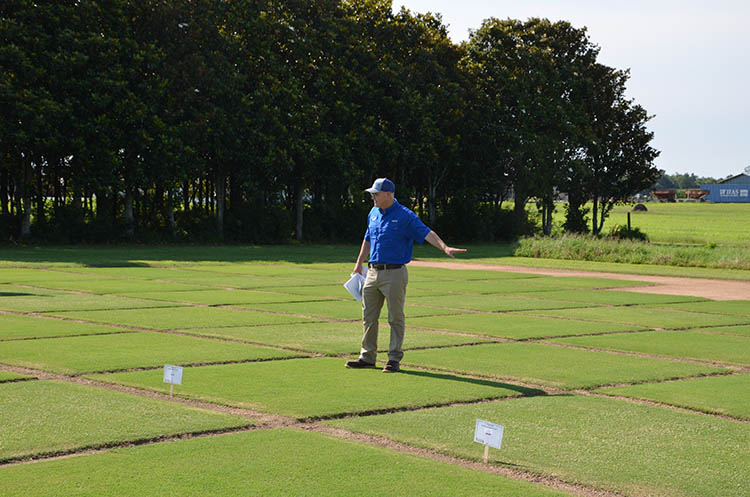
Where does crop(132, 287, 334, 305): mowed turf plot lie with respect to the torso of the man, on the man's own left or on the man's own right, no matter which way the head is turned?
on the man's own right

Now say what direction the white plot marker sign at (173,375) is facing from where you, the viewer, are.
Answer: facing the viewer

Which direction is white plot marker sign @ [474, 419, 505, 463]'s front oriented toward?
toward the camera

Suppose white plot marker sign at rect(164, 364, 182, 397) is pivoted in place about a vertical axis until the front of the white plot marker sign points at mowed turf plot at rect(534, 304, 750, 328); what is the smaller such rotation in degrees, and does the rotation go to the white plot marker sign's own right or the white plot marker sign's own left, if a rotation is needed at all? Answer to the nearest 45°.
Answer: approximately 135° to the white plot marker sign's own left

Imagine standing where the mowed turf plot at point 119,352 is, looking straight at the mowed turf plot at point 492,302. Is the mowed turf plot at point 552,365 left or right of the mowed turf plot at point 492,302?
right

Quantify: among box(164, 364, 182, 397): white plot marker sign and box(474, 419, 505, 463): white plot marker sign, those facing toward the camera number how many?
2

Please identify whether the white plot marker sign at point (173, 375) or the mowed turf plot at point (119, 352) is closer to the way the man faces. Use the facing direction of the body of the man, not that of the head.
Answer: the white plot marker sign

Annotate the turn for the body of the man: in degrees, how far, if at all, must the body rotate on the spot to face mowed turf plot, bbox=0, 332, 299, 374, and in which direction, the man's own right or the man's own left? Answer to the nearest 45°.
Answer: approximately 45° to the man's own right

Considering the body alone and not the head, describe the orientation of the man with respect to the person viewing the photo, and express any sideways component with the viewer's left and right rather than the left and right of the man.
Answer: facing the viewer and to the left of the viewer
